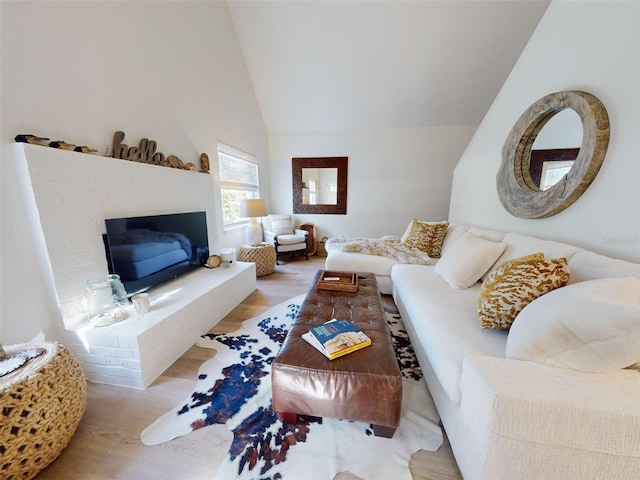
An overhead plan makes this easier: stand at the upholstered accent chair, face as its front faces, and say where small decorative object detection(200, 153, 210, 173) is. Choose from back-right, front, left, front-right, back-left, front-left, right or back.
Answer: right

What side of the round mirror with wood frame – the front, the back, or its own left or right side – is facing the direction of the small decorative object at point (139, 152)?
front

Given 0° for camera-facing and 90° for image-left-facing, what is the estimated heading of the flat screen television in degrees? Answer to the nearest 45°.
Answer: approximately 315°

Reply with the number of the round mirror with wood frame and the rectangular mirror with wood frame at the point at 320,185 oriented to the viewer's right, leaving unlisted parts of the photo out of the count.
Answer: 0

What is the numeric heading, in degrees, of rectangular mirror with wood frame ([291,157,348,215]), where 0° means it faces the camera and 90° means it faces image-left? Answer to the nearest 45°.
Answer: approximately 0°

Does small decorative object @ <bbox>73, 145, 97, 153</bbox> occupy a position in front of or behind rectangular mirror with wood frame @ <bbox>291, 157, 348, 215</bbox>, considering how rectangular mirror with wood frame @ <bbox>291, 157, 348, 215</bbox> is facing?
in front

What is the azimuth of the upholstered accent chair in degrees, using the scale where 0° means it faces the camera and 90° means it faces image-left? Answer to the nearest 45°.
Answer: approximately 315°

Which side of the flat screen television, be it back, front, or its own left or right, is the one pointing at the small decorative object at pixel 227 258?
left

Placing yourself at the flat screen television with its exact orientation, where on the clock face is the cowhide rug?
The cowhide rug is roughly at 1 o'clock from the flat screen television.

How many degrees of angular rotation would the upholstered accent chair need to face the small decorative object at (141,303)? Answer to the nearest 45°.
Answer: approximately 45° to its right

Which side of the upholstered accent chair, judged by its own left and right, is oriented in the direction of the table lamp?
right

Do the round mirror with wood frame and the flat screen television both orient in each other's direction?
yes

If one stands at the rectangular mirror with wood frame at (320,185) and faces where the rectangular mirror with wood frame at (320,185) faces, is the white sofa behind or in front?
in front

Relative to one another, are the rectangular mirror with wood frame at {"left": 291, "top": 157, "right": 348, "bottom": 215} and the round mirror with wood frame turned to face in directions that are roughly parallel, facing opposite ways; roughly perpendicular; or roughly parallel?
roughly perpendicular

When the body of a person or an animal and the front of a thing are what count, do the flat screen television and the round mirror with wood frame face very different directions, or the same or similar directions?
very different directions

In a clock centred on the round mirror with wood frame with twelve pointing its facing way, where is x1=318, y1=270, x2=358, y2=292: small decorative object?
The small decorative object is roughly at 12 o'clock from the round mirror with wood frame.
